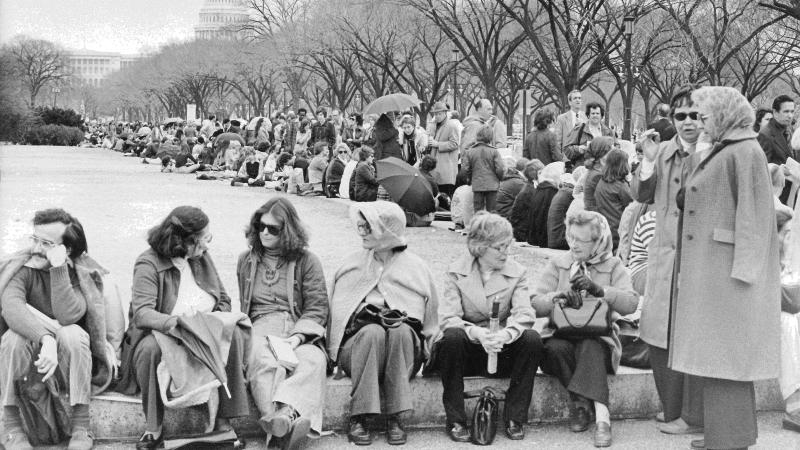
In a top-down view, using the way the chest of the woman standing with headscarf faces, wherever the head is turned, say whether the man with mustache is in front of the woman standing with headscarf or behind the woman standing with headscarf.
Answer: in front

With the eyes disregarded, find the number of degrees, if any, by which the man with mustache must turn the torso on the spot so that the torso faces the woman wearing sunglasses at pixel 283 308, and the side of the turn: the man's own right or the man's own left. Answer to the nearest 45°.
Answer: approximately 90° to the man's own left

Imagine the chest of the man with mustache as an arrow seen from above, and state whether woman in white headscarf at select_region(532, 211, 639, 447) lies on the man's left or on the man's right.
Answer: on the man's left

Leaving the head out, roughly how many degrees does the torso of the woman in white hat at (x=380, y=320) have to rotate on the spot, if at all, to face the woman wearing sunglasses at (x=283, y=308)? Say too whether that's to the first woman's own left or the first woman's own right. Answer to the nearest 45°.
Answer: approximately 90° to the first woman's own right

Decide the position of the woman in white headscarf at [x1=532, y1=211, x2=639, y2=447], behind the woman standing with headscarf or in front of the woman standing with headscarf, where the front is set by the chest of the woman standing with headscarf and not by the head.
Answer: in front

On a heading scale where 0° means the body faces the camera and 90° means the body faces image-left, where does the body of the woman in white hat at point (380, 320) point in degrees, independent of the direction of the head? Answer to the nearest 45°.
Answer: approximately 0°

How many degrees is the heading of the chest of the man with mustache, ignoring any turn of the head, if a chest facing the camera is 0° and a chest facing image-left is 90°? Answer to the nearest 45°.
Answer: approximately 0°

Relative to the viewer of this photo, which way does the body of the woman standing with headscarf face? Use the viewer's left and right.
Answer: facing to the left of the viewer
